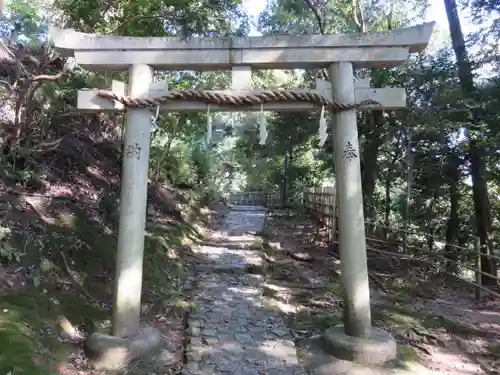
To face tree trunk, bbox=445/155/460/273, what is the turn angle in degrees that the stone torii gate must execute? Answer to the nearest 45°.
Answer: approximately 135° to its left

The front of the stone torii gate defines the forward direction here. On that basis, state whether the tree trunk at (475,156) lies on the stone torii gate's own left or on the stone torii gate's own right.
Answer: on the stone torii gate's own left

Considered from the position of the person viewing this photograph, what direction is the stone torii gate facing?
facing the viewer
